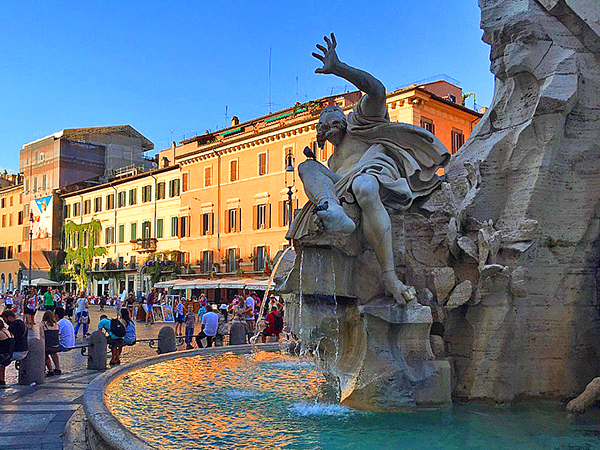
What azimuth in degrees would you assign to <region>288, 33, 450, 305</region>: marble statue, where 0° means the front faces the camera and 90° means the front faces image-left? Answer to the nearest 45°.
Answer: approximately 45°

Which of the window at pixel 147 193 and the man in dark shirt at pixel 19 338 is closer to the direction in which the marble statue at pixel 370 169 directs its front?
the man in dark shirt

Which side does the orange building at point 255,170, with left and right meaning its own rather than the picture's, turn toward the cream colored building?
right

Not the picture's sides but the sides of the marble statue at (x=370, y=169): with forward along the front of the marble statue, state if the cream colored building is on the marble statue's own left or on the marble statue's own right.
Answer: on the marble statue's own right
